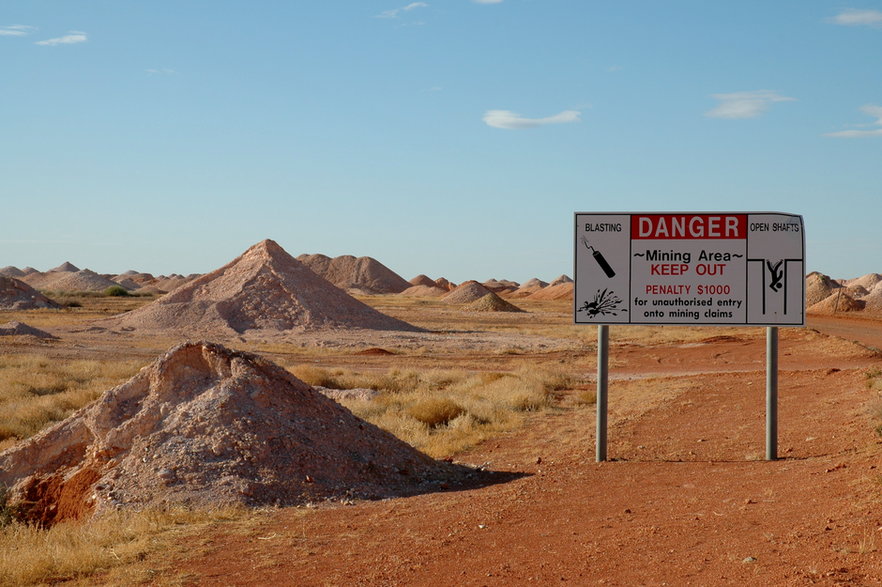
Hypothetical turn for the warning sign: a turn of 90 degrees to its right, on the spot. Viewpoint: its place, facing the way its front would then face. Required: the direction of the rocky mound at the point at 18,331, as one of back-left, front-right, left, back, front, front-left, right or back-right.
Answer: front-right

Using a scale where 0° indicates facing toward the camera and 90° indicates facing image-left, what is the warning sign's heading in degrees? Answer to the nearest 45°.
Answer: approximately 0°

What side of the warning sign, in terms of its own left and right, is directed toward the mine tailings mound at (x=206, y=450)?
right

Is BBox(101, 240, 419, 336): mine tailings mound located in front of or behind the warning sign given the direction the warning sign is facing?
behind
